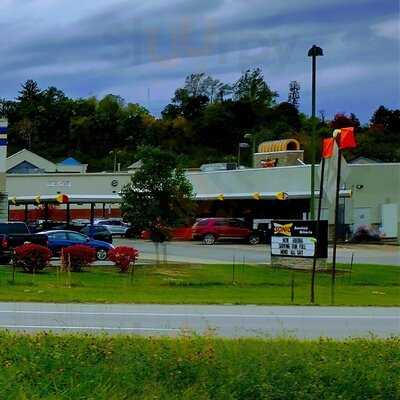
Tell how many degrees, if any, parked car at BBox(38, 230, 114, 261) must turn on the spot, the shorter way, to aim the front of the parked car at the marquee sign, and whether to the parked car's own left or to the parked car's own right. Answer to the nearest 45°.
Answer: approximately 45° to the parked car's own right

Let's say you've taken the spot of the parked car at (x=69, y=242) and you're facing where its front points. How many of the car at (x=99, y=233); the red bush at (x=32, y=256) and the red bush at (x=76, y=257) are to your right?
2

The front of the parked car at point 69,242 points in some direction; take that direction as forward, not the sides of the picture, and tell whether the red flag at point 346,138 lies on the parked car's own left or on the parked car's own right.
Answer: on the parked car's own right

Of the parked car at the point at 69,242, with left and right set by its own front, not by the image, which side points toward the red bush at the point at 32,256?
right

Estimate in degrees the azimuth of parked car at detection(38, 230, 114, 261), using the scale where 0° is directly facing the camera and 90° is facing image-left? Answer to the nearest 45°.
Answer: approximately 270°

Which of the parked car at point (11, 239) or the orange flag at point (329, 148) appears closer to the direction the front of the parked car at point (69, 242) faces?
the orange flag

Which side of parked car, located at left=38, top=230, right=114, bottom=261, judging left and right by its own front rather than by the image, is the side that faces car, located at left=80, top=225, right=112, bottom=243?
left

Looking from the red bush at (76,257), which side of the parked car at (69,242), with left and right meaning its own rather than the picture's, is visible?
right

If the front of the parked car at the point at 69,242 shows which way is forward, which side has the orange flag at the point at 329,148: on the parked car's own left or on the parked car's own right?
on the parked car's own right
